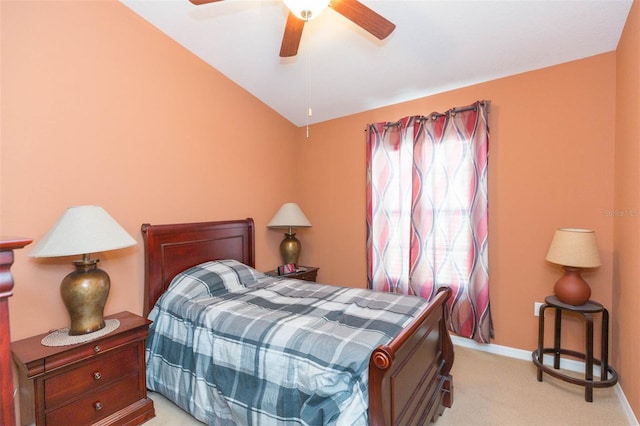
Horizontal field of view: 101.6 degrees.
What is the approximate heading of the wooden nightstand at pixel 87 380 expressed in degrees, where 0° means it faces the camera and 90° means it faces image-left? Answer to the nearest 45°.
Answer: approximately 315°

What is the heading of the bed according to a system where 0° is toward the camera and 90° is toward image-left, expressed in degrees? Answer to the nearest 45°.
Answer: approximately 315°

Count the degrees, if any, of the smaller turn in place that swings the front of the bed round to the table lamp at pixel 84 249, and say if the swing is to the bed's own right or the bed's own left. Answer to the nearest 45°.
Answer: approximately 135° to the bed's own right

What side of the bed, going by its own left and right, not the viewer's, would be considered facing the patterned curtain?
left
